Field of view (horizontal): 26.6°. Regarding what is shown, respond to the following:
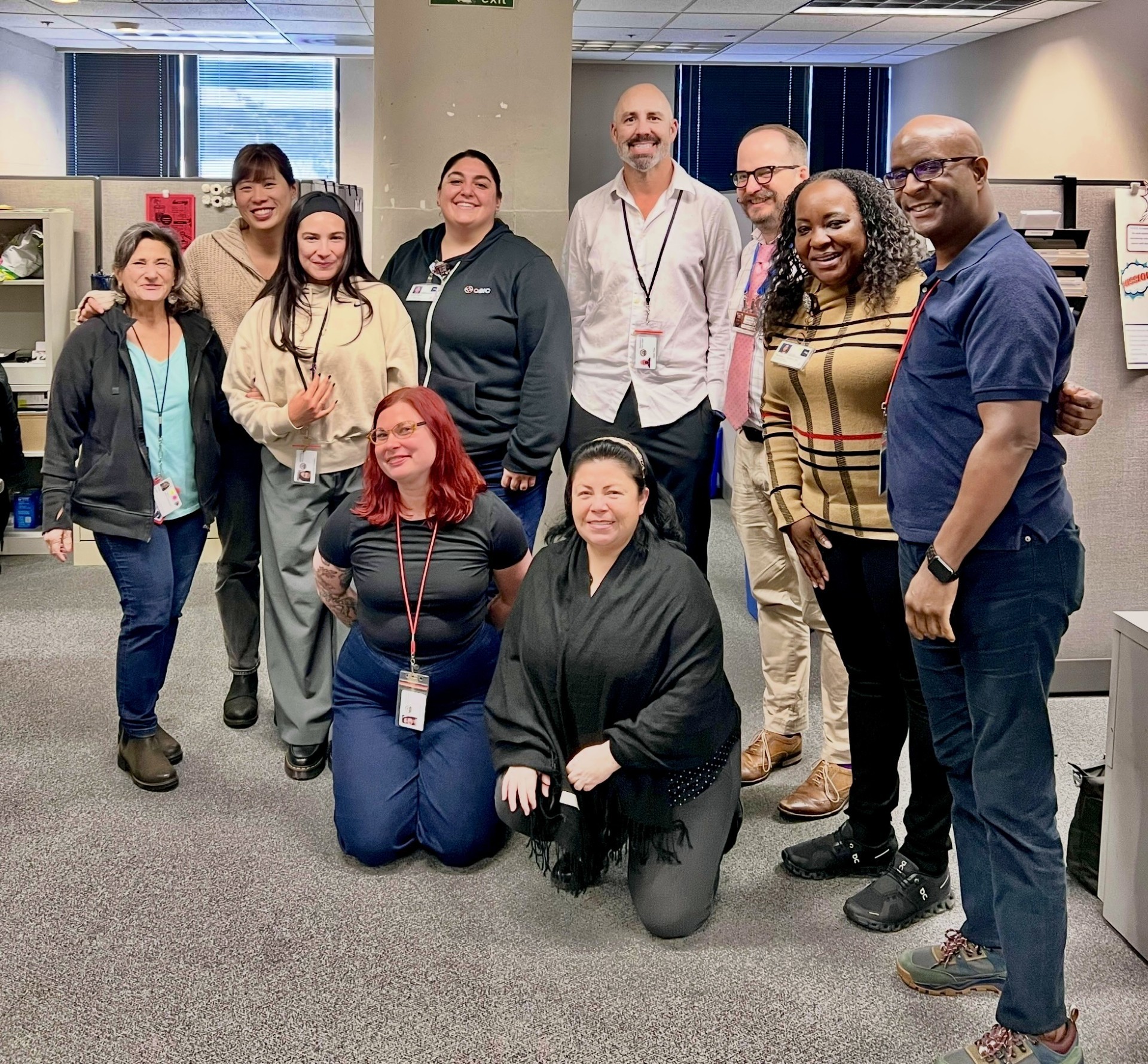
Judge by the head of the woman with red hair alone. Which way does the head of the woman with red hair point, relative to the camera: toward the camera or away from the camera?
toward the camera

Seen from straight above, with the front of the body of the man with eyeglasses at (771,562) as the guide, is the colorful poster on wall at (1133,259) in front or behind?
behind

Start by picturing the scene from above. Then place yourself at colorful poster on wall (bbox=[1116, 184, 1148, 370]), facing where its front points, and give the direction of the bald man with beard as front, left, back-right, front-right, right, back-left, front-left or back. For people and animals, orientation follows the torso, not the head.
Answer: right

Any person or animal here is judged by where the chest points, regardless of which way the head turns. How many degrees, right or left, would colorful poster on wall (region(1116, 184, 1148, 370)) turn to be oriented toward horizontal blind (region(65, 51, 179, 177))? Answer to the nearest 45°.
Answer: approximately 90° to its right

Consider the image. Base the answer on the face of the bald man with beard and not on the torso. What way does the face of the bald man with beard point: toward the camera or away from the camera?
toward the camera

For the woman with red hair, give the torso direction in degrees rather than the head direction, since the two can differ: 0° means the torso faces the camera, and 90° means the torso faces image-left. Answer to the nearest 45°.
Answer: approximately 0°

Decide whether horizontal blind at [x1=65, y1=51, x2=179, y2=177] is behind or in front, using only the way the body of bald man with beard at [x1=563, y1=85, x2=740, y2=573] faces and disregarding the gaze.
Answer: behind

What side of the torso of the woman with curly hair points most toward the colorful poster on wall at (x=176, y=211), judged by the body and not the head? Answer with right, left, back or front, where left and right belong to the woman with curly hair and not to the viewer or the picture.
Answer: right

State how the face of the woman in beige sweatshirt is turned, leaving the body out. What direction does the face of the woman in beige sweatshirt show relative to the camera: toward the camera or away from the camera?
toward the camera

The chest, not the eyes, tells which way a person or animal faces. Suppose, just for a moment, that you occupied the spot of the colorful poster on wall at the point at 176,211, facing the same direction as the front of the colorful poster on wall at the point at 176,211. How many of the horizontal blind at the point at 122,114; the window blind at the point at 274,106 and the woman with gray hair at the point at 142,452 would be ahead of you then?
1

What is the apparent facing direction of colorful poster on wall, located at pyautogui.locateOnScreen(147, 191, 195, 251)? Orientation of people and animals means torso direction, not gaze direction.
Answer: toward the camera

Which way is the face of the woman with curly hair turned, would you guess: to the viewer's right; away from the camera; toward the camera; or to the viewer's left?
toward the camera
